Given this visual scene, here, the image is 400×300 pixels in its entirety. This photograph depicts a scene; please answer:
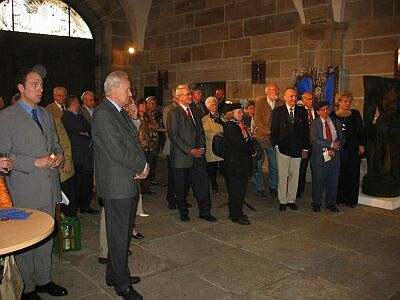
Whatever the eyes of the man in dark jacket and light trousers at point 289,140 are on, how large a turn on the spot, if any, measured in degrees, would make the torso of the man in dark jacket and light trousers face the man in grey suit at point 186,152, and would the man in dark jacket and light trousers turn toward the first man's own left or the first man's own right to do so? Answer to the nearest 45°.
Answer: approximately 45° to the first man's own right

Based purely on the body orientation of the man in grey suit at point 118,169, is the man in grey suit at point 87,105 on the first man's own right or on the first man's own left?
on the first man's own left

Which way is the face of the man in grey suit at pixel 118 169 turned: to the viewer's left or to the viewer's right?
to the viewer's right

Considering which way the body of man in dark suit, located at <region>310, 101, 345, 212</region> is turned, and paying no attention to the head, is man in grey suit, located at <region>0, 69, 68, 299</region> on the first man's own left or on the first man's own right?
on the first man's own right

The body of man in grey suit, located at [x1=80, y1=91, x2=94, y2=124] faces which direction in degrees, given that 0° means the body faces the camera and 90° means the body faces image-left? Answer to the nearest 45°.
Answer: approximately 315°

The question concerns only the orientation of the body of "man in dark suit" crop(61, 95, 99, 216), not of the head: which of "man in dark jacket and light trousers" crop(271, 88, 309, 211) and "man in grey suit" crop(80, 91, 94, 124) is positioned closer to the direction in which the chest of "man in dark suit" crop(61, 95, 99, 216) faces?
the man in dark jacket and light trousers

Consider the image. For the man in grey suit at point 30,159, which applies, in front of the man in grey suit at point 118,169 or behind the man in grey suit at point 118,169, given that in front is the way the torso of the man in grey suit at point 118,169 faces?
behind

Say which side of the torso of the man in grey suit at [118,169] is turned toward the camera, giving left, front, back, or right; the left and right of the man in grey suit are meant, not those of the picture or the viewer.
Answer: right
